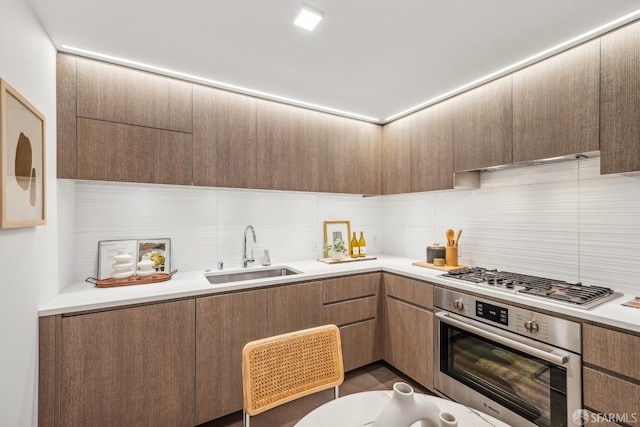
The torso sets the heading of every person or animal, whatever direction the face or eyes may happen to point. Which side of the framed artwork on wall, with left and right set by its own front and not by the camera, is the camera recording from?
right

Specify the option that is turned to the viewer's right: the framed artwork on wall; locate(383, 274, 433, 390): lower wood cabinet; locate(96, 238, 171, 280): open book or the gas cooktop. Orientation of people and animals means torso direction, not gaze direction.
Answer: the framed artwork on wall

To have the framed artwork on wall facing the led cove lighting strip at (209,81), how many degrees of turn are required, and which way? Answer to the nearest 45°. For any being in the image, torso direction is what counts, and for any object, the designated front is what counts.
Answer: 0° — it already faces it

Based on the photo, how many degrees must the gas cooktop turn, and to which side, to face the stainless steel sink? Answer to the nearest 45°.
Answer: approximately 45° to its right

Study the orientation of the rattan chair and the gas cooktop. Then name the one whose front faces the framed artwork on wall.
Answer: the gas cooktop

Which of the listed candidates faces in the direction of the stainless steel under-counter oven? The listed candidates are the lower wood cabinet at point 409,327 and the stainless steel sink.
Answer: the stainless steel sink

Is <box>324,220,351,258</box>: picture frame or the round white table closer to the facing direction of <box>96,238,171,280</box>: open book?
the round white table

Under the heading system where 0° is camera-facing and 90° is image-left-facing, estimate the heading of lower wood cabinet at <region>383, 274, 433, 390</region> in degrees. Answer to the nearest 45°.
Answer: approximately 45°

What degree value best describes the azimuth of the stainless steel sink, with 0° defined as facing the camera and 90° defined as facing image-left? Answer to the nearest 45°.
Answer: approximately 315°

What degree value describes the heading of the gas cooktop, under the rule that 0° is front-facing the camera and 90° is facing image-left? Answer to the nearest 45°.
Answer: approximately 45°
